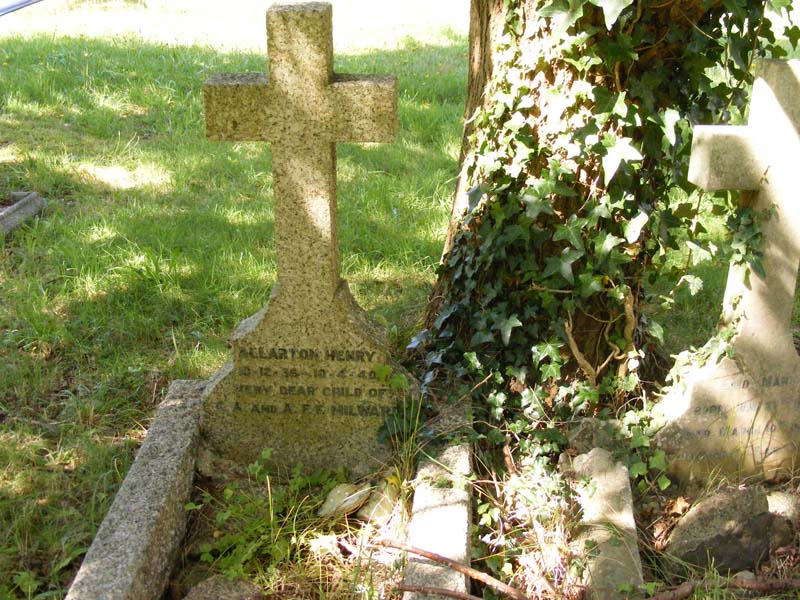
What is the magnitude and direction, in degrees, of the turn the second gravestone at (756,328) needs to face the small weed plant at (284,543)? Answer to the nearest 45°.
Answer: approximately 45° to its right

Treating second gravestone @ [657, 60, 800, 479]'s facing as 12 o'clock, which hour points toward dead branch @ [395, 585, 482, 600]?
The dead branch is roughly at 1 o'clock from the second gravestone.

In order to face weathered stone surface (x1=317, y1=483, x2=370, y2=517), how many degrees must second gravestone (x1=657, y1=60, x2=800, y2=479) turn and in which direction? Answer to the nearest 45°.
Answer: approximately 45° to its right

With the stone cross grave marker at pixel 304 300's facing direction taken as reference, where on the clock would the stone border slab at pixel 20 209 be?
The stone border slab is roughly at 5 o'clock from the stone cross grave marker.

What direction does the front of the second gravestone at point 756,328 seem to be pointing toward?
toward the camera

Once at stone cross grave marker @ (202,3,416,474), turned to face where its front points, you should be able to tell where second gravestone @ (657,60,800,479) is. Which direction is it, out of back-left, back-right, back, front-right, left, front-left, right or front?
left

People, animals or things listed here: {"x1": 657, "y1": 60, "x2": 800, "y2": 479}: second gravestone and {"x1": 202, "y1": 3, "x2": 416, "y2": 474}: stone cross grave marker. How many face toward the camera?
2

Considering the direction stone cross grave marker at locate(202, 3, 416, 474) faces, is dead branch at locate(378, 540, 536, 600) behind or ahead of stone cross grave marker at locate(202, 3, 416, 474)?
ahead

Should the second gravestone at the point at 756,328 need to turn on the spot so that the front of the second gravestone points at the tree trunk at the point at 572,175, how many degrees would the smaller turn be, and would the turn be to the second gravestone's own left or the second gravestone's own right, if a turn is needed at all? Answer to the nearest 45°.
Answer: approximately 90° to the second gravestone's own right

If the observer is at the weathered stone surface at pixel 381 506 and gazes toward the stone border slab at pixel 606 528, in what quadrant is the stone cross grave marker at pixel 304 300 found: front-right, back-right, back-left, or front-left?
back-left

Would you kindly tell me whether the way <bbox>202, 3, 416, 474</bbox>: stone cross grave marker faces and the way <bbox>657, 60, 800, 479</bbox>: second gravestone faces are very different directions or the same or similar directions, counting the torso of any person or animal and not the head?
same or similar directions

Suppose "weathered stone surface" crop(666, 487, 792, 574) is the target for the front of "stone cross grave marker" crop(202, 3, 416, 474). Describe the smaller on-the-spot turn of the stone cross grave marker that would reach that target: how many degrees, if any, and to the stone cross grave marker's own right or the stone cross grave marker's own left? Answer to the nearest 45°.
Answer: approximately 45° to the stone cross grave marker's own left

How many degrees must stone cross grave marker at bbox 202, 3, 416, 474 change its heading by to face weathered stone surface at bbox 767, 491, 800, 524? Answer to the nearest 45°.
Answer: approximately 90° to its left

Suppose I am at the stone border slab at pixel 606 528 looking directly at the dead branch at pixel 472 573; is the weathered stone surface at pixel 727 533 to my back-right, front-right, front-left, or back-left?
back-left
